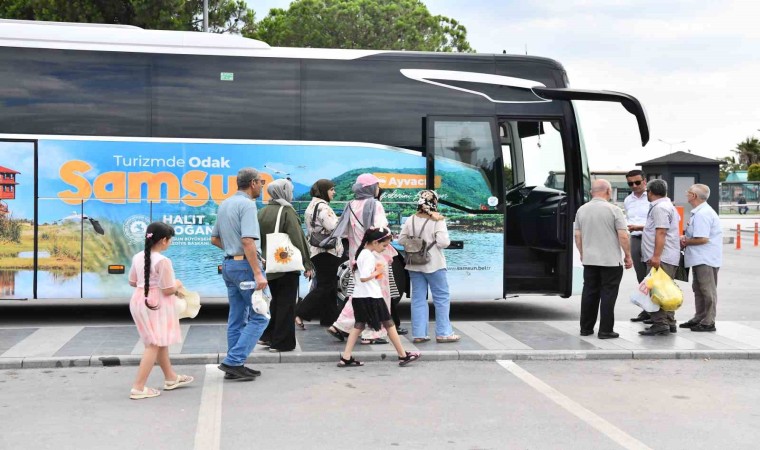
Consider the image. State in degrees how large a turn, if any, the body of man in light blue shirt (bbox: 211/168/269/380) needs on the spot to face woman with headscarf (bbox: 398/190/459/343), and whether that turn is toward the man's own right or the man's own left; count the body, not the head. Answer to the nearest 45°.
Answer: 0° — they already face them

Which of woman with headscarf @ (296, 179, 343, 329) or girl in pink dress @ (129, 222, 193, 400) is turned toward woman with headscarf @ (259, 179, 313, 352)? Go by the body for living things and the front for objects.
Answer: the girl in pink dress

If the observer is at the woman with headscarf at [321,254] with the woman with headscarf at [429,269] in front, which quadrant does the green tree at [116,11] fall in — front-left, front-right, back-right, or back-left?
back-left

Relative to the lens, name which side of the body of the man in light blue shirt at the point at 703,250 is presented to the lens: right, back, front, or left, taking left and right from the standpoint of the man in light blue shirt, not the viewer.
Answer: left

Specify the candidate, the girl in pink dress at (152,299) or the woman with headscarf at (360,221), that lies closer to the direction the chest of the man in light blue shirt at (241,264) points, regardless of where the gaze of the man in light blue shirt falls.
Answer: the woman with headscarf

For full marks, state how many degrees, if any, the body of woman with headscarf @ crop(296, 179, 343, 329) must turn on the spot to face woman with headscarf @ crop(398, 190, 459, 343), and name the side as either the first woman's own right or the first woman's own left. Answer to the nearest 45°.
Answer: approximately 45° to the first woman's own right

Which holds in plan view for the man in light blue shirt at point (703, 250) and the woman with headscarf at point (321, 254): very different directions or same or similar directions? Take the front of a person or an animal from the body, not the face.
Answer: very different directions

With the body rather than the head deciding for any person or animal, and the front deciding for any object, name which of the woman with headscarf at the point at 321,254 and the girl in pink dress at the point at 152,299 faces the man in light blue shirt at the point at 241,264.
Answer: the girl in pink dress
